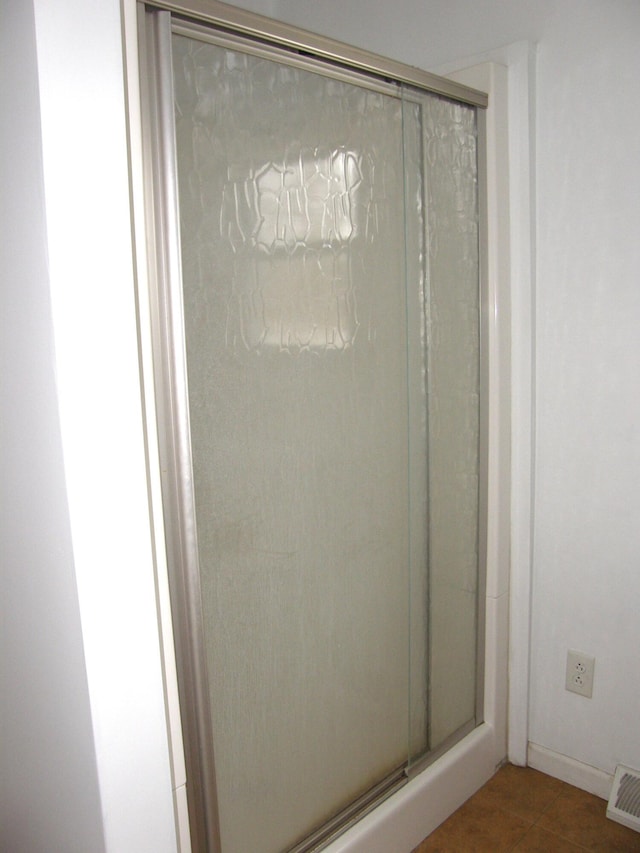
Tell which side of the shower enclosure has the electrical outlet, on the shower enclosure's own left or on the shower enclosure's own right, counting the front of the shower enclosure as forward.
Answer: on the shower enclosure's own left
